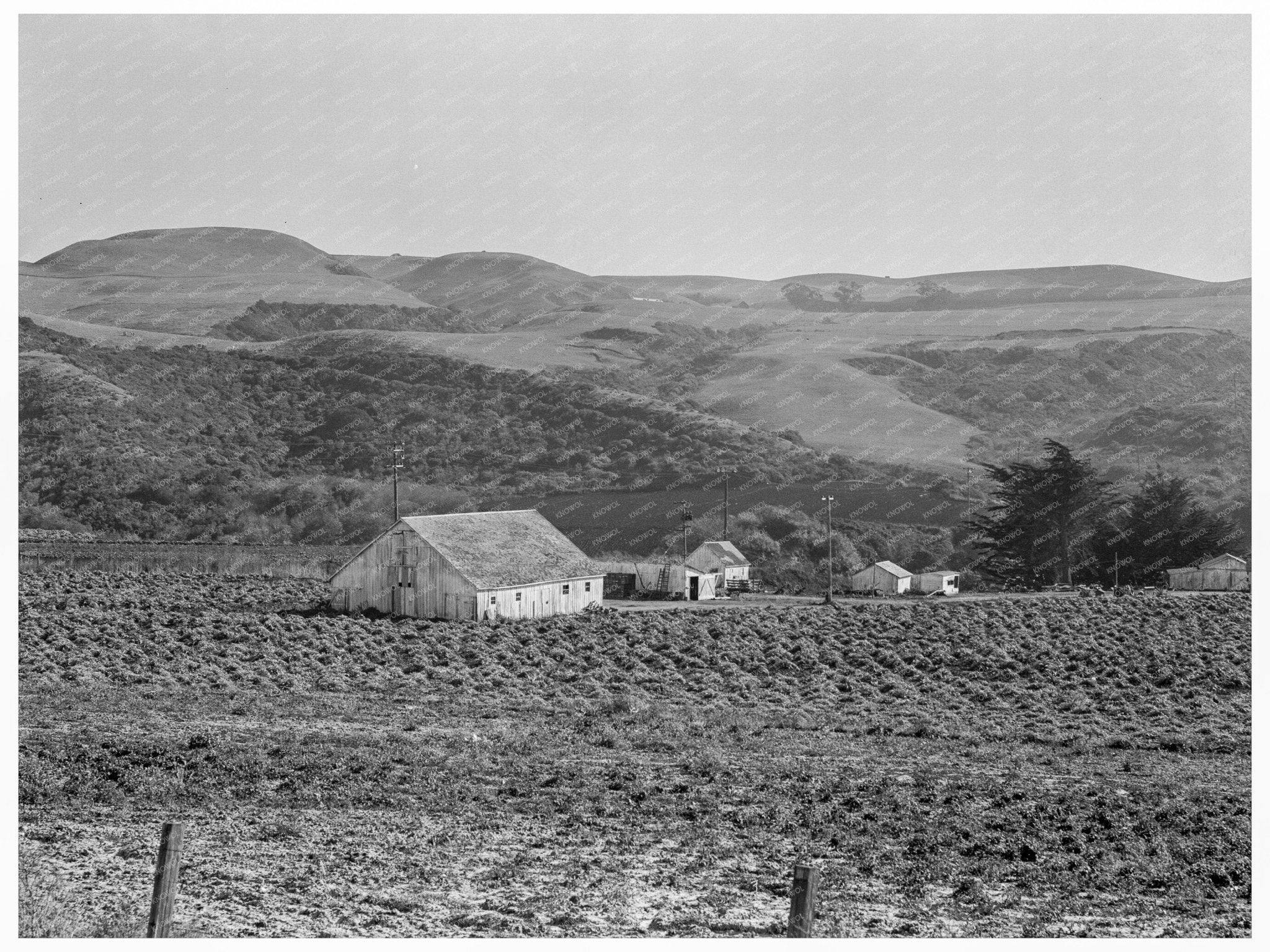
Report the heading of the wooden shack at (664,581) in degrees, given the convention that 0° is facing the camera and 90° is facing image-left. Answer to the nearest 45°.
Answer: approximately 315°

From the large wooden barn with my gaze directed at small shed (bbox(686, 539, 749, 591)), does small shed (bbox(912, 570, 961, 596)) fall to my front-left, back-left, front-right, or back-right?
front-right

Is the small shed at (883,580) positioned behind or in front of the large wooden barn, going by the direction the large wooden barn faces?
behind

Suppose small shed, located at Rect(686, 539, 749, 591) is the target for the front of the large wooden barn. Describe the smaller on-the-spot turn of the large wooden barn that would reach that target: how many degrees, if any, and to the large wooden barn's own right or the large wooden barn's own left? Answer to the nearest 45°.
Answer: approximately 180°

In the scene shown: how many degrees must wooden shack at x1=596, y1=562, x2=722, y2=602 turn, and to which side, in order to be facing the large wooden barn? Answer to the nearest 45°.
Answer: approximately 90° to its right

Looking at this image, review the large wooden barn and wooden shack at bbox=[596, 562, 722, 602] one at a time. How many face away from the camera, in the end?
0

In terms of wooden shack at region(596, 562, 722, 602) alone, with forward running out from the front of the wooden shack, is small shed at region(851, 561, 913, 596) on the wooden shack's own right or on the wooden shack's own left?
on the wooden shack's own left

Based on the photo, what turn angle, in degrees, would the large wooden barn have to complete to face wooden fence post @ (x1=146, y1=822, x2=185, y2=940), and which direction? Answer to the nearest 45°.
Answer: approximately 45° to its left

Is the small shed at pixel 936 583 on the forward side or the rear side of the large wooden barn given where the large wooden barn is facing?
on the rear side

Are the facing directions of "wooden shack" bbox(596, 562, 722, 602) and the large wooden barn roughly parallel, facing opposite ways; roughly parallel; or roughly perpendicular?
roughly perpendicular

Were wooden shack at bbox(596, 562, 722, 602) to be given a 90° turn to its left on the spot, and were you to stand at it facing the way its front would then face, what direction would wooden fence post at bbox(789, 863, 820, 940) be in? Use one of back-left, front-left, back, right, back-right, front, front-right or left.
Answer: back-right

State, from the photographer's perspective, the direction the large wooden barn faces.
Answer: facing the viewer and to the left of the viewer

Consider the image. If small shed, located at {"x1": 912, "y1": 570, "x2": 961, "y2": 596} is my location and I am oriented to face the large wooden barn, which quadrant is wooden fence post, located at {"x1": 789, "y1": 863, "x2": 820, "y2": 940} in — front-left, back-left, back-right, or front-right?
front-left

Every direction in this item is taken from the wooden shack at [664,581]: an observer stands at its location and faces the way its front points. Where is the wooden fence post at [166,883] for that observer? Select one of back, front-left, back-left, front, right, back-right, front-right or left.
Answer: front-right

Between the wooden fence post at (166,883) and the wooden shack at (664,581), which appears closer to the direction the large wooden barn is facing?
the wooden fence post
